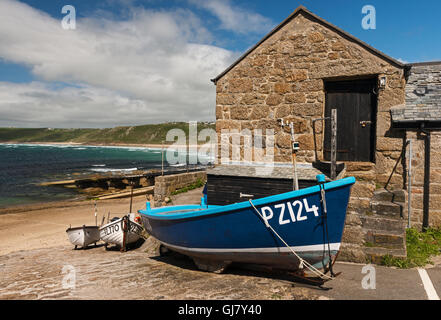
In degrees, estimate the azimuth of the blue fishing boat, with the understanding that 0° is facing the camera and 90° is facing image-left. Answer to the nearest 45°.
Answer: approximately 315°

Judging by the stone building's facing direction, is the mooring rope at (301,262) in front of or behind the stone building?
in front

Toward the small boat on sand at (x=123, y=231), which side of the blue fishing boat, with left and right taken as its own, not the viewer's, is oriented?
back

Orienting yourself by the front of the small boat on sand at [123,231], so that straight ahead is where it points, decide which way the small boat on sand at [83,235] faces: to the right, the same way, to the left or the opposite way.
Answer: the same way

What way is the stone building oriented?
toward the camera
